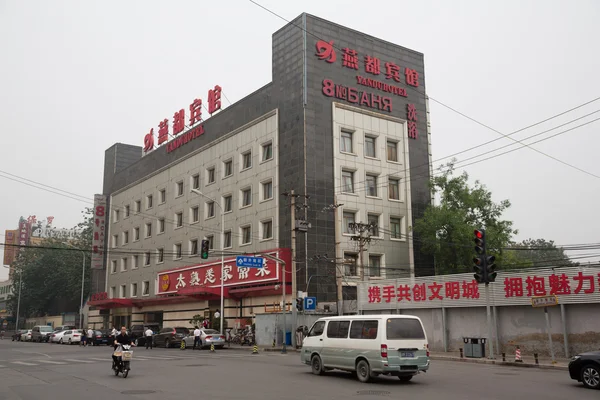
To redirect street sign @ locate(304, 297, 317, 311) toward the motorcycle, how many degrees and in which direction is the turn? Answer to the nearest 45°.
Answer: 0° — it already faces it

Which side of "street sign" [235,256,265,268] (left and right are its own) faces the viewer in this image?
front

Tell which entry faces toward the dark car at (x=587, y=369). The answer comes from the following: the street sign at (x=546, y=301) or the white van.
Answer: the street sign

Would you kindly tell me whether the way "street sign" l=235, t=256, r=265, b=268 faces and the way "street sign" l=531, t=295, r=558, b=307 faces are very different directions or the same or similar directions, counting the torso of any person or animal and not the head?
same or similar directions

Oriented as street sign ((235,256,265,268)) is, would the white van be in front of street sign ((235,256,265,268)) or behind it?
in front

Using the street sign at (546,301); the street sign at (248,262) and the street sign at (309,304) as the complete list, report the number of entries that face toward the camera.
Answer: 3

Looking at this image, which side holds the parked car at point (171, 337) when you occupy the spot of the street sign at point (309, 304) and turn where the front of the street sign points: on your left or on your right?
on your right

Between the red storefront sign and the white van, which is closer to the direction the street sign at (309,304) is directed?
the white van

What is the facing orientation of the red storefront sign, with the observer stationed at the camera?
facing the viewer and to the left of the viewer

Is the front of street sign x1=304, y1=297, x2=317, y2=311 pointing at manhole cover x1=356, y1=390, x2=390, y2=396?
yes

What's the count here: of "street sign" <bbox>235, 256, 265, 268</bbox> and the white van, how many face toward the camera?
1

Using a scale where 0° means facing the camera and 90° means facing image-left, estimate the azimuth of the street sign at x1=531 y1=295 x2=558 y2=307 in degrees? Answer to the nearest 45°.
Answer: approximately 0°

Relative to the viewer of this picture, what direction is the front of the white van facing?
facing away from the viewer and to the left of the viewer

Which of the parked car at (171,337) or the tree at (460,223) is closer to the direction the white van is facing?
the parked car

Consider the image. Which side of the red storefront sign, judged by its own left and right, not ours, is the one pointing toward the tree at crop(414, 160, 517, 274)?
left

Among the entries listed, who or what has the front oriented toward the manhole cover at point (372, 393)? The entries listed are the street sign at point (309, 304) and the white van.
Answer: the street sign

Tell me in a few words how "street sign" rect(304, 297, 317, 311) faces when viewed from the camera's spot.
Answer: facing the viewer
